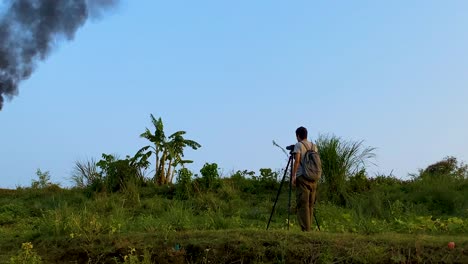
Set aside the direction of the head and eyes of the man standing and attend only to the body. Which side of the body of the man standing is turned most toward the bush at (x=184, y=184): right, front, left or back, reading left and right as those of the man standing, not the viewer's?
front

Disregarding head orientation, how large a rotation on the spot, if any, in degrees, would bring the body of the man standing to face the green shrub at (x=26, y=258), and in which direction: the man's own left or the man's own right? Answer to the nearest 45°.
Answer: approximately 90° to the man's own left

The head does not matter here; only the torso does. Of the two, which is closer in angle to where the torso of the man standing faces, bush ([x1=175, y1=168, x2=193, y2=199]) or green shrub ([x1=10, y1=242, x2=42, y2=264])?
the bush

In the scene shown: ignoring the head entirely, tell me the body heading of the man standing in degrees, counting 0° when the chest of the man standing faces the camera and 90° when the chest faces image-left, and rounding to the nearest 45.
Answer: approximately 135°

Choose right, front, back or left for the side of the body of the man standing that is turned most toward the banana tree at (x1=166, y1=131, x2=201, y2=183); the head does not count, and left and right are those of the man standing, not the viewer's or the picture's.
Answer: front

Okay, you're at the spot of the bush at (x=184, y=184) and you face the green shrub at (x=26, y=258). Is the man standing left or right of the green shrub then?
left

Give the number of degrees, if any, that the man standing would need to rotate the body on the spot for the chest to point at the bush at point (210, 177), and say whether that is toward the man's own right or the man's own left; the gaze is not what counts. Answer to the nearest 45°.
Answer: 0° — they already face it
